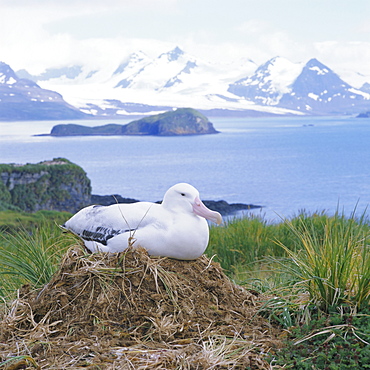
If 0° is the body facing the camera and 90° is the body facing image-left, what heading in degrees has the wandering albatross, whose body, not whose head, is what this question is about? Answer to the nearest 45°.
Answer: approximately 270°
